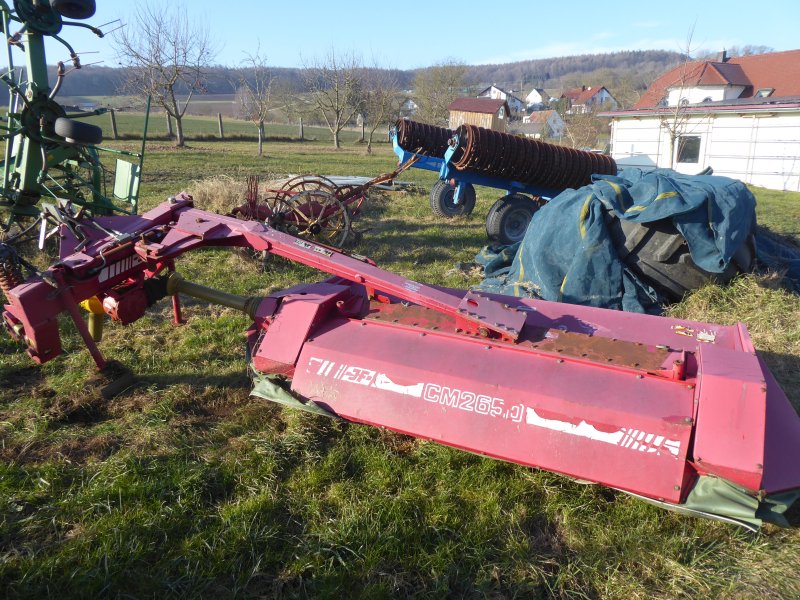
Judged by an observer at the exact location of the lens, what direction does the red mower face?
facing the viewer and to the left of the viewer

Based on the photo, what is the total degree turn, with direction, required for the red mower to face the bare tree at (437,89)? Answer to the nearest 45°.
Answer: approximately 135° to its right

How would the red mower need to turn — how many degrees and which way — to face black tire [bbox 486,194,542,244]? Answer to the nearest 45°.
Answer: approximately 135° to its right

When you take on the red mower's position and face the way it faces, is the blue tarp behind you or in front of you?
behind

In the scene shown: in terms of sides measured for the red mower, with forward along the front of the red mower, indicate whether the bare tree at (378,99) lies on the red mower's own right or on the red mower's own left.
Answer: on the red mower's own right

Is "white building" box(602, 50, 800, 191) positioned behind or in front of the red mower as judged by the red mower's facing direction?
behind
